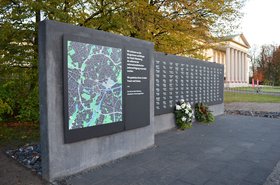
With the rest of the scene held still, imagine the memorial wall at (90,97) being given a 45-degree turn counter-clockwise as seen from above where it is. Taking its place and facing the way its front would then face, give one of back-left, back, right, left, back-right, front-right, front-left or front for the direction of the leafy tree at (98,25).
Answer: left

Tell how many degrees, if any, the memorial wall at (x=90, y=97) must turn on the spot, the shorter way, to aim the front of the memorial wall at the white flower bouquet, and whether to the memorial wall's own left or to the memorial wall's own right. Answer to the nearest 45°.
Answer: approximately 90° to the memorial wall's own left

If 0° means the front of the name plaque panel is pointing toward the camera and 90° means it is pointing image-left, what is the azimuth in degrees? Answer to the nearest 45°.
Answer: approximately 315°

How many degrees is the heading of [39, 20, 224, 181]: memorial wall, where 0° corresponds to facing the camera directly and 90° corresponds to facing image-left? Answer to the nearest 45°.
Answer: approximately 315°

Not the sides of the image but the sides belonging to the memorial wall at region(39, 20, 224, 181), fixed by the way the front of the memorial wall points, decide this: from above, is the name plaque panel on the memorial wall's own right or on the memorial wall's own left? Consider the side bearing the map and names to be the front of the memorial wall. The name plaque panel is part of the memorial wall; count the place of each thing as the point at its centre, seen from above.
on the memorial wall's own left
